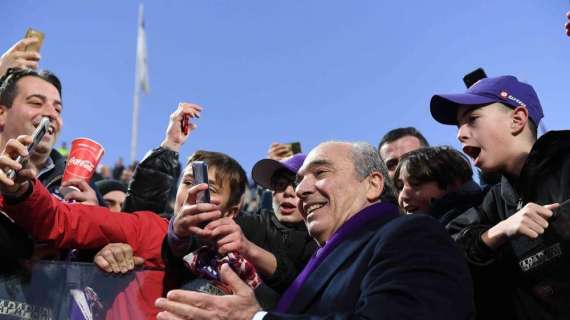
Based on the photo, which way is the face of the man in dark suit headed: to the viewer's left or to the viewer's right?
to the viewer's left

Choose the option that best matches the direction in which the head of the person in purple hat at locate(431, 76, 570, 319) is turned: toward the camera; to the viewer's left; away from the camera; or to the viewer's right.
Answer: to the viewer's left

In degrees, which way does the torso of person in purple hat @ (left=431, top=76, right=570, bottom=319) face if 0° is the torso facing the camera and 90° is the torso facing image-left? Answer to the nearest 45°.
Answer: approximately 45°
